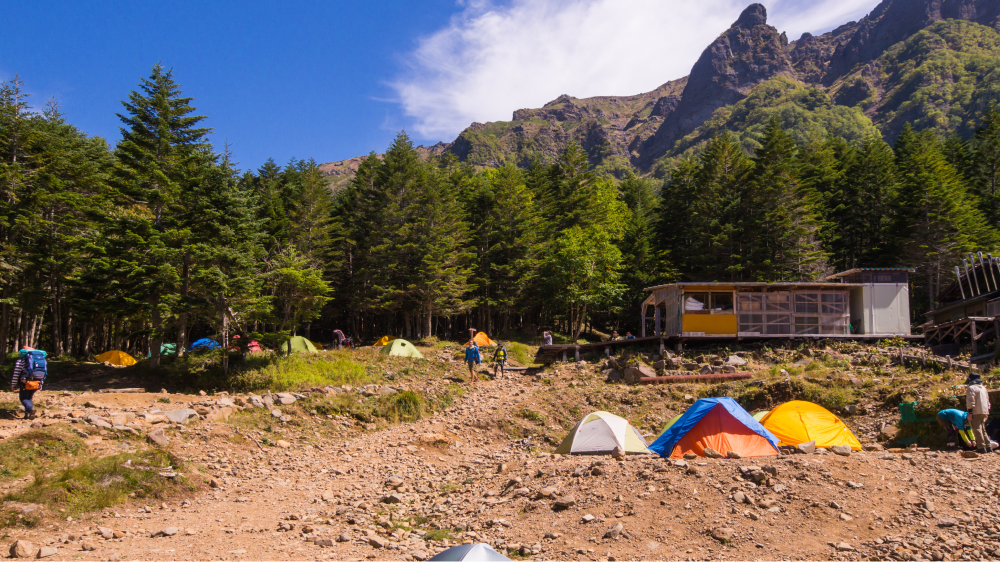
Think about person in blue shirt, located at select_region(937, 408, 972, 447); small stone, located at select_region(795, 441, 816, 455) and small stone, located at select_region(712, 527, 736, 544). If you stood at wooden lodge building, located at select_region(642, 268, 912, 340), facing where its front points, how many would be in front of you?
3

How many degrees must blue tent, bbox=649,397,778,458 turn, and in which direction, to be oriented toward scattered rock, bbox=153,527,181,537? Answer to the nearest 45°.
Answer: approximately 45° to its right

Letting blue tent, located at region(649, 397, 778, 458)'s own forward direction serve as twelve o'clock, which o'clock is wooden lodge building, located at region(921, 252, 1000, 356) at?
The wooden lodge building is roughly at 7 o'clock from the blue tent.

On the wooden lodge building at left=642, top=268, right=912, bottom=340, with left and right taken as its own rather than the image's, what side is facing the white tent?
front

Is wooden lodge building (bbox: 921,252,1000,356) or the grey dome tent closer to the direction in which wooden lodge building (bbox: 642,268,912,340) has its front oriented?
the grey dome tent

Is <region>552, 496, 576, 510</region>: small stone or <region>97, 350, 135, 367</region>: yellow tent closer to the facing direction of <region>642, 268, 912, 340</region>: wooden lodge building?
the small stone

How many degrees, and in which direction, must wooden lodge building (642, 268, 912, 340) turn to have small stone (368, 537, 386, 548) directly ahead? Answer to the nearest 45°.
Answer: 0° — it already faces it

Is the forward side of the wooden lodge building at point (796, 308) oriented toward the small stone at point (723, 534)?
yes

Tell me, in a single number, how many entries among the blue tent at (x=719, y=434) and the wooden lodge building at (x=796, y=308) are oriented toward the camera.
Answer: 2

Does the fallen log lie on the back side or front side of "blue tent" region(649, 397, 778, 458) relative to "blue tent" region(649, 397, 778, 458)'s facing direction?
on the back side

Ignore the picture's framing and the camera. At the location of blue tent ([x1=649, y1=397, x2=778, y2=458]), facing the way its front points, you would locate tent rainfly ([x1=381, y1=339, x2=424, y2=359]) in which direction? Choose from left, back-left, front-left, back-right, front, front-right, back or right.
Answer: back-right
